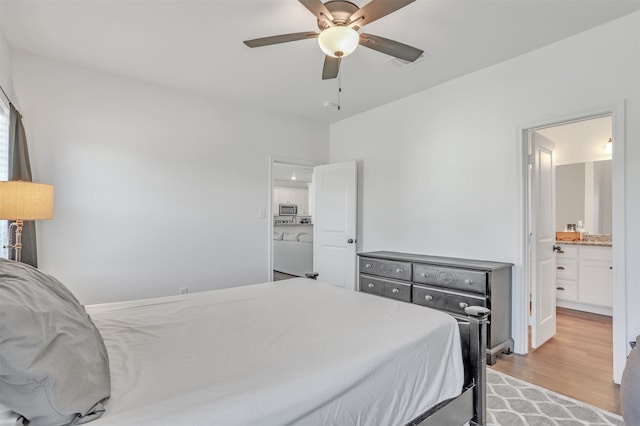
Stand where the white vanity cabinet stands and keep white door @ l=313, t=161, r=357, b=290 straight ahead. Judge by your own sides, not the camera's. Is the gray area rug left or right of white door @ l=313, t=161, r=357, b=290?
left

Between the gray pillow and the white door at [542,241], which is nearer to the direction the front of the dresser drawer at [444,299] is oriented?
the gray pillow

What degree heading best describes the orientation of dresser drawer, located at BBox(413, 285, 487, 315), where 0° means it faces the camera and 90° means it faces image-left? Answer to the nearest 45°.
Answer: approximately 45°

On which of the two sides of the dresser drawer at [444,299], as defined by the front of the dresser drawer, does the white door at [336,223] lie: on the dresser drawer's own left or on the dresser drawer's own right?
on the dresser drawer's own right

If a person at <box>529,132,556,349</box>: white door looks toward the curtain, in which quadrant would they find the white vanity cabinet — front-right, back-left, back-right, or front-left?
back-right

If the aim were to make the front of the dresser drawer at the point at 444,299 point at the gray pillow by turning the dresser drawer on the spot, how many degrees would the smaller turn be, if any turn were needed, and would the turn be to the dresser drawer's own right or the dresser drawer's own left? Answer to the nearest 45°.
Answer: approximately 45° to the dresser drawer's own left

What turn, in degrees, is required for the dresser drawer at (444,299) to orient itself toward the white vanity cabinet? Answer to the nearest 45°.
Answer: approximately 180°

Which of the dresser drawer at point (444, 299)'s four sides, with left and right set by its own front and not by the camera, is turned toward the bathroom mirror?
back
